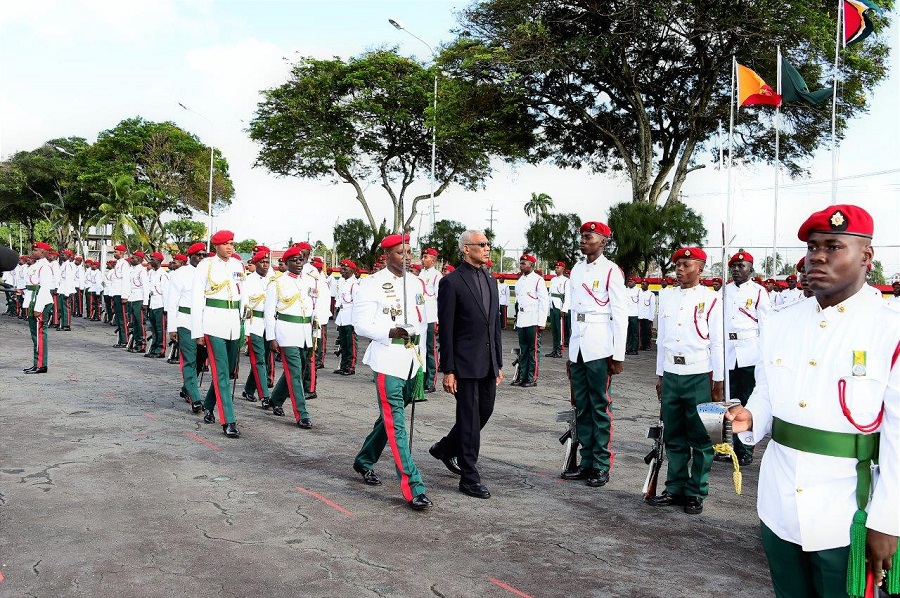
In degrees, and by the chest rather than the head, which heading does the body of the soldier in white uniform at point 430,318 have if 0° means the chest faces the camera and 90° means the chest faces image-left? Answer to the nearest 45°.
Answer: approximately 45°

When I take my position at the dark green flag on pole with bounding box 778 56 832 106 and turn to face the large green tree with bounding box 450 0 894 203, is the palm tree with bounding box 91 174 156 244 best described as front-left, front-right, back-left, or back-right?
front-left

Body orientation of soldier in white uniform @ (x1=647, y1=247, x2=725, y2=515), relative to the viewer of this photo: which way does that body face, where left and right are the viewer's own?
facing the viewer and to the left of the viewer

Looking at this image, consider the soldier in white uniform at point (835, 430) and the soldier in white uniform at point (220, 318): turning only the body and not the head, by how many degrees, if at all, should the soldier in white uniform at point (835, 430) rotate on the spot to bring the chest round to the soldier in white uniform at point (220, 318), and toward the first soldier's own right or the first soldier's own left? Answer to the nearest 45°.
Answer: approximately 90° to the first soldier's own right

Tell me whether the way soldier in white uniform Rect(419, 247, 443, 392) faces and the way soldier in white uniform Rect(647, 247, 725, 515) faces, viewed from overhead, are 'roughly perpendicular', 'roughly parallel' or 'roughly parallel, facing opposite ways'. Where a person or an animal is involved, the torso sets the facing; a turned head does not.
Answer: roughly parallel

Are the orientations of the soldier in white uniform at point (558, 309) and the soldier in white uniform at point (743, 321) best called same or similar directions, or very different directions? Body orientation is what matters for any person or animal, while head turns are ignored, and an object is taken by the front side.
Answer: same or similar directions

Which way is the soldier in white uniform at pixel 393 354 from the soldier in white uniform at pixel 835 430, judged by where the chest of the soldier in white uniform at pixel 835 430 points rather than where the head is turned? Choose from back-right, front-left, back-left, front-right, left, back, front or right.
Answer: right

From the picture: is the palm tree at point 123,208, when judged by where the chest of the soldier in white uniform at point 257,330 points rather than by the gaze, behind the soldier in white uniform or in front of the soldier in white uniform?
behind

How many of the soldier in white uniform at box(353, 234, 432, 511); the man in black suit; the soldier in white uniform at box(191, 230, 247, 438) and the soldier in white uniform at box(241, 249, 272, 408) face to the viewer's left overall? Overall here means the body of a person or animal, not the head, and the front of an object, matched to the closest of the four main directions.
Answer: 0

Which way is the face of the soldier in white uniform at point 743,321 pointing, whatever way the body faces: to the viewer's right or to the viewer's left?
to the viewer's left

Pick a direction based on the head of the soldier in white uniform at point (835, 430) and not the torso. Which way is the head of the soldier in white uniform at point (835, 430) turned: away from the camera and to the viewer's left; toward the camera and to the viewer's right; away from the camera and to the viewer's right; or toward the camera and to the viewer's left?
toward the camera and to the viewer's left
